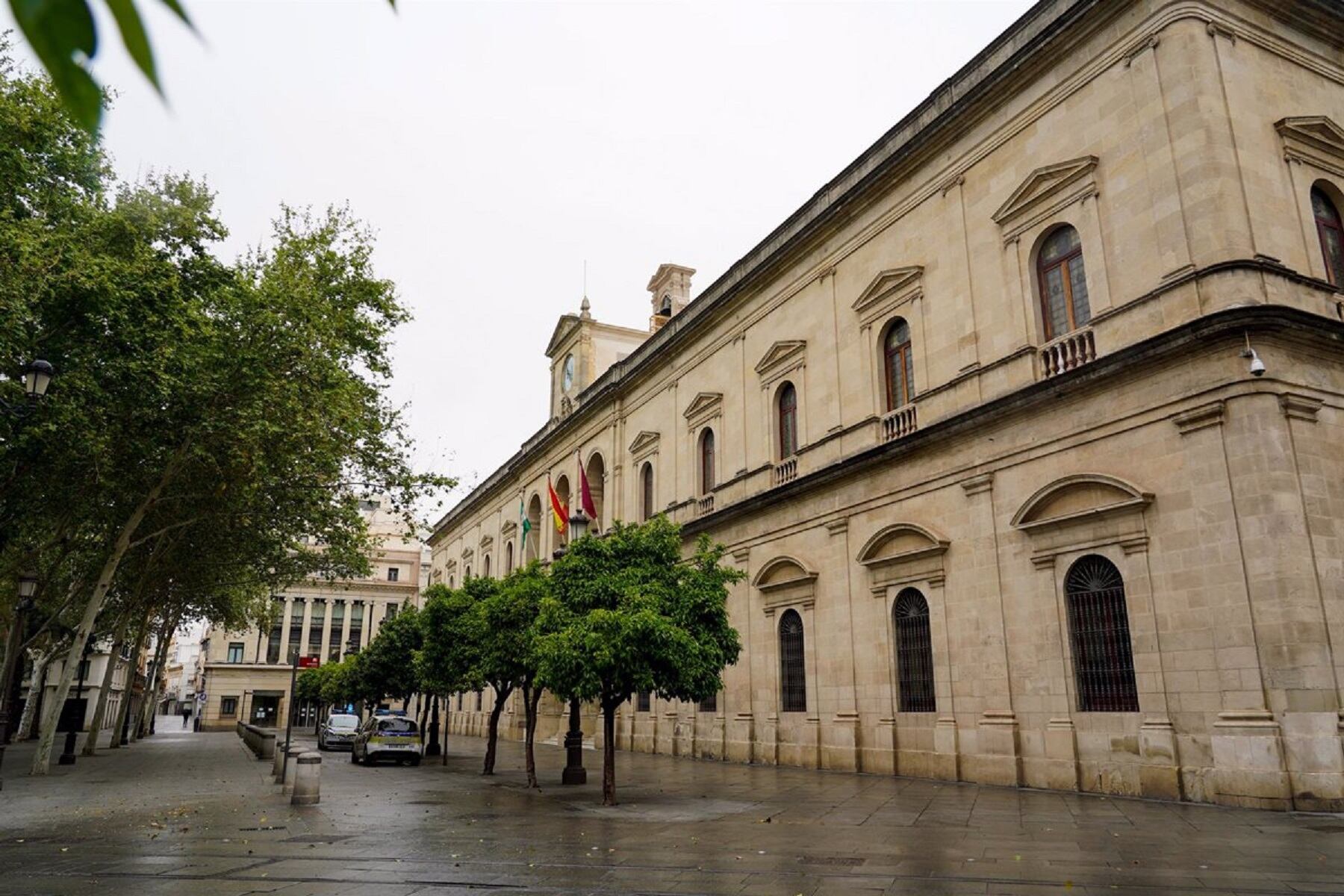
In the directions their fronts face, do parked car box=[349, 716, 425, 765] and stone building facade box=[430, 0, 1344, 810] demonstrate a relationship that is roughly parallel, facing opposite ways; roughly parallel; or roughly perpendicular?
roughly perpendicular

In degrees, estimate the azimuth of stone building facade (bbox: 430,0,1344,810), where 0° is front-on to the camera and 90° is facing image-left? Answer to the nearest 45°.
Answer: approximately 45°
